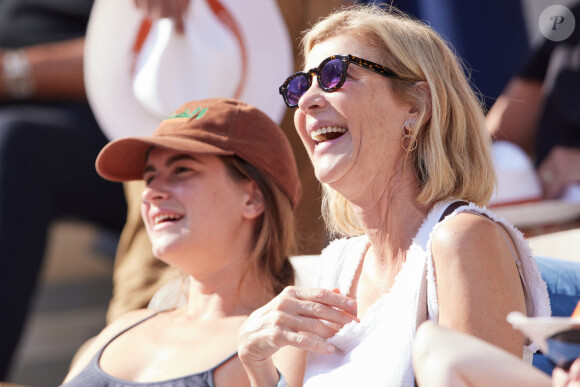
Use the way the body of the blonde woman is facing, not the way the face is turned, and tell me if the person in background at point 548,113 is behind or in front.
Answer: behind

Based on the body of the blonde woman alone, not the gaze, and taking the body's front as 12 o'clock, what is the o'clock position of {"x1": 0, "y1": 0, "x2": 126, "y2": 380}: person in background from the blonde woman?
The person in background is roughly at 3 o'clock from the blonde woman.

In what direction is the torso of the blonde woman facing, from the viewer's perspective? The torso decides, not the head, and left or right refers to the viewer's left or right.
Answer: facing the viewer and to the left of the viewer

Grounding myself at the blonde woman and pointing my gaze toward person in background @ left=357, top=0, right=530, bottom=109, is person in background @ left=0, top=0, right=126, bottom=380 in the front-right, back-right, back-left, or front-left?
front-left

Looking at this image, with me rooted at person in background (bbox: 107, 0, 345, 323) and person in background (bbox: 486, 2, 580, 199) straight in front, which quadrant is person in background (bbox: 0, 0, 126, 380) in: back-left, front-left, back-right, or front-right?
back-left

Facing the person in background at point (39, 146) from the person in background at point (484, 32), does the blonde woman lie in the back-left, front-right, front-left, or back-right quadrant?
front-left

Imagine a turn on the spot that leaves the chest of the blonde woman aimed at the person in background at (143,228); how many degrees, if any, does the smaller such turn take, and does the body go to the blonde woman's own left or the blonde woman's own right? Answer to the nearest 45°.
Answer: approximately 90° to the blonde woman's own right

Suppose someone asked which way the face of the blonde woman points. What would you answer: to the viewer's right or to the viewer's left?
to the viewer's left

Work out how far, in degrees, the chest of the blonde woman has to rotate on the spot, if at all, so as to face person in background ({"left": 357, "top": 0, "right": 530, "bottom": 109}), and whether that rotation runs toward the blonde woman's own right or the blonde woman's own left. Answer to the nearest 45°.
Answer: approximately 135° to the blonde woman's own right
